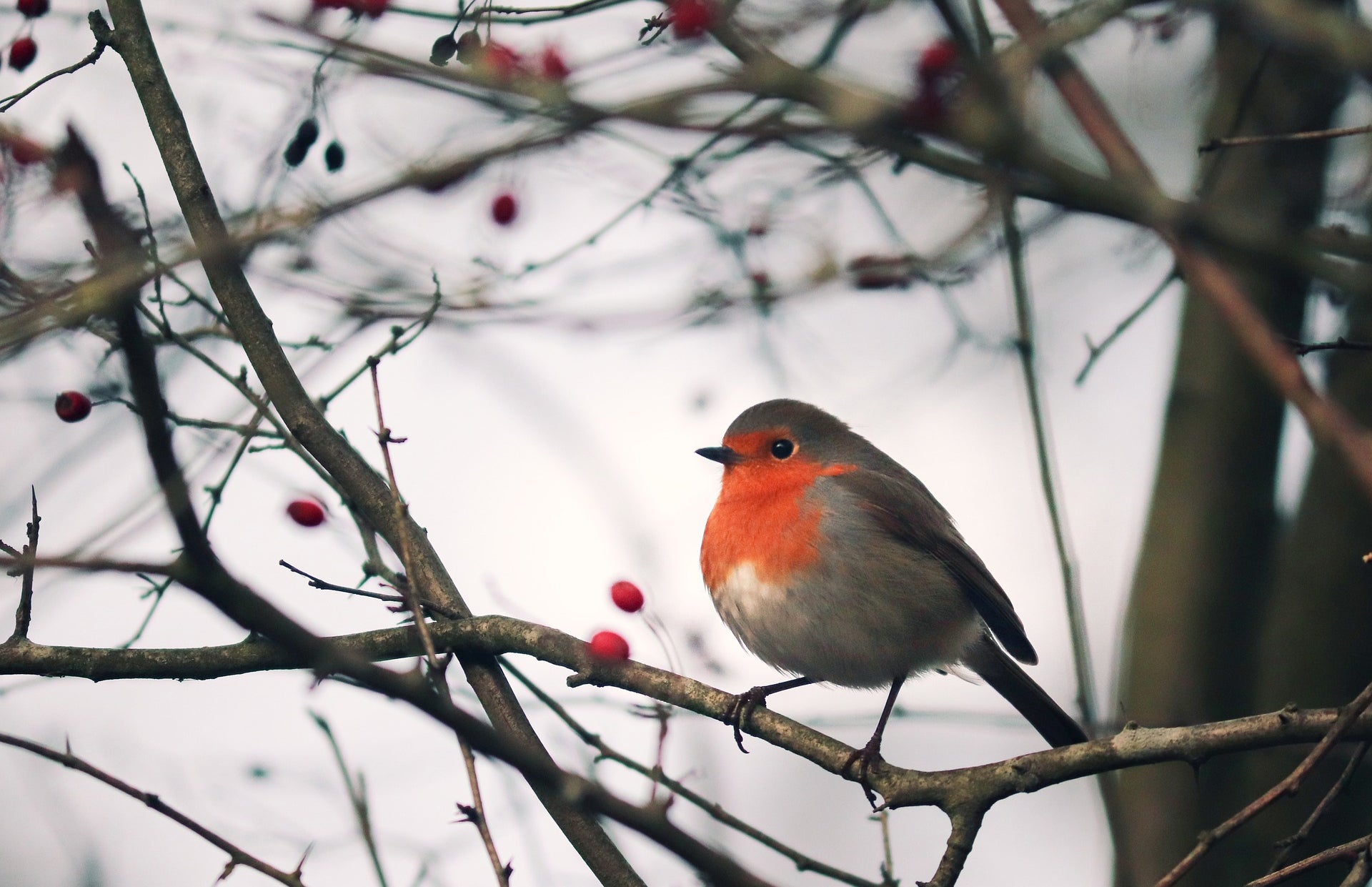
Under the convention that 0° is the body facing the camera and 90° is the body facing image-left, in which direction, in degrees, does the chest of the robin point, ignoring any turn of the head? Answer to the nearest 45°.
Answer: approximately 90°

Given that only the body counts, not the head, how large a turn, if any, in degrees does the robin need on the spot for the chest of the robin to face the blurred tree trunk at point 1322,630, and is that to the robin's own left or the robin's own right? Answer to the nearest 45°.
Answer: approximately 135° to the robin's own right

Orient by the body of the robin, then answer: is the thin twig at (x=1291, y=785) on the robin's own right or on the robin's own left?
on the robin's own left
